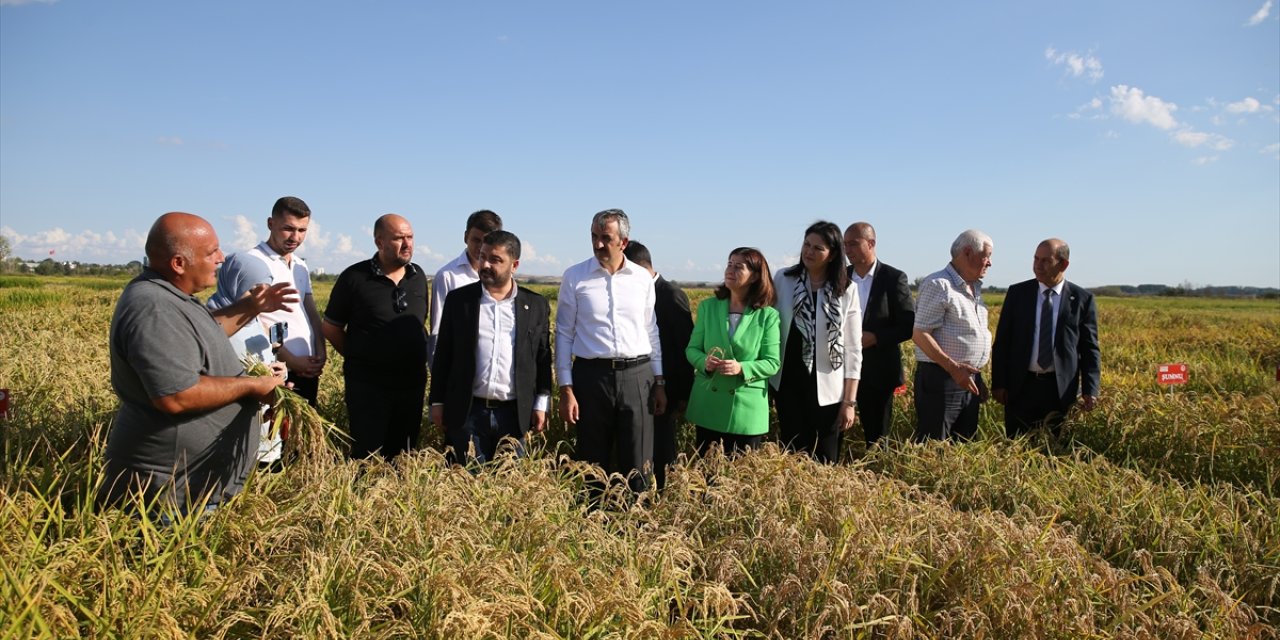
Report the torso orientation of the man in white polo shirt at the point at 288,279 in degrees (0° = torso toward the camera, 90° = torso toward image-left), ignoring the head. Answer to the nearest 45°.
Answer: approximately 315°

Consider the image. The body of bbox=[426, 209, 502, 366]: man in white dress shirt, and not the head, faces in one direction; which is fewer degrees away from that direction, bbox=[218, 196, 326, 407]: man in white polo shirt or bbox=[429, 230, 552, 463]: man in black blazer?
the man in black blazer

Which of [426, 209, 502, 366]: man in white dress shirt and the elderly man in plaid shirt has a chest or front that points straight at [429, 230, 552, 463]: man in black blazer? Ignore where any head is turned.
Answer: the man in white dress shirt

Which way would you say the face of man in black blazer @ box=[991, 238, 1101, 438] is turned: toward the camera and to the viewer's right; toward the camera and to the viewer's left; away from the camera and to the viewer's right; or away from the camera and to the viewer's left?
toward the camera and to the viewer's left

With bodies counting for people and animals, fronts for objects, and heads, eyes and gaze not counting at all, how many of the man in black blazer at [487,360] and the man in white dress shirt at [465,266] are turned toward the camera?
2

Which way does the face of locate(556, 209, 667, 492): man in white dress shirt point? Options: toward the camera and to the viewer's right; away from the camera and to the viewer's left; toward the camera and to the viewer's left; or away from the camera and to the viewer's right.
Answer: toward the camera and to the viewer's left

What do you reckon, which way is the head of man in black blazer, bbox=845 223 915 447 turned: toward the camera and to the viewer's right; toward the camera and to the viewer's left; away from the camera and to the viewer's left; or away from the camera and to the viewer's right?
toward the camera and to the viewer's left

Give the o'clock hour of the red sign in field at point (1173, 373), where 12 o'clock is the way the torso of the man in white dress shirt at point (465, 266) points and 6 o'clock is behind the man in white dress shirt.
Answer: The red sign in field is roughly at 9 o'clock from the man in white dress shirt.

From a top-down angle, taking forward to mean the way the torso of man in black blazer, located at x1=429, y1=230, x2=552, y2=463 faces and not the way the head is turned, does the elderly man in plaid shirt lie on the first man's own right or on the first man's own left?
on the first man's own left

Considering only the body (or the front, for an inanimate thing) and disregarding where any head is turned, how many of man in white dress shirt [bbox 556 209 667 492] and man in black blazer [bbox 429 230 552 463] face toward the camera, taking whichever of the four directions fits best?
2

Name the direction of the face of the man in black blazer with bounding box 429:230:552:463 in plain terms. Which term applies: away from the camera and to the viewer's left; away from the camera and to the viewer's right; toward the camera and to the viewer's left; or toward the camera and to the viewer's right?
toward the camera and to the viewer's left

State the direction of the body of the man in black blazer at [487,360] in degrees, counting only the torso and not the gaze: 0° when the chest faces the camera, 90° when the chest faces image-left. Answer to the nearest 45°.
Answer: approximately 0°
